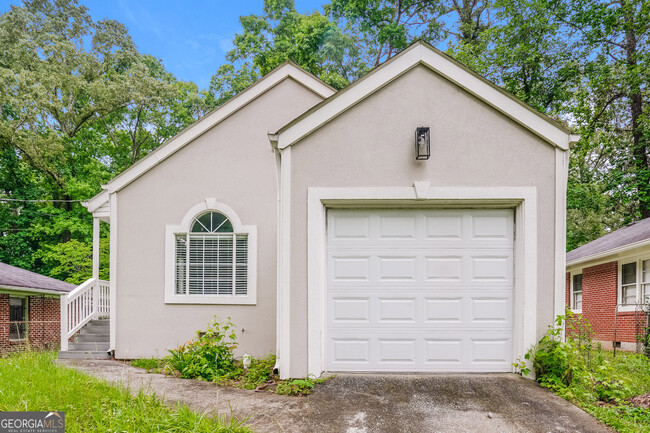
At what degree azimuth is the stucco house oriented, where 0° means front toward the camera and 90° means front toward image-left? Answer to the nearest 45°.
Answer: approximately 0°

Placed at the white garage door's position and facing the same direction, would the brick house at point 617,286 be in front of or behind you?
behind

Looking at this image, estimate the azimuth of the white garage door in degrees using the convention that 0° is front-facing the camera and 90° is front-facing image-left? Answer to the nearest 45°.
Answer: approximately 0°
